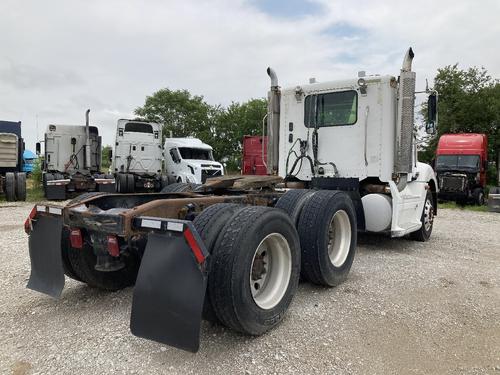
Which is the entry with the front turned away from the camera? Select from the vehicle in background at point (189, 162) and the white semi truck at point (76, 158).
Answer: the white semi truck

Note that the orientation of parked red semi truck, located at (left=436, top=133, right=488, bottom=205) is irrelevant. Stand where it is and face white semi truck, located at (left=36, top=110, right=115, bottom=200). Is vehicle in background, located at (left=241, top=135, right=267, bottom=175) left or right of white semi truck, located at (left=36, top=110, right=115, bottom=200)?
right

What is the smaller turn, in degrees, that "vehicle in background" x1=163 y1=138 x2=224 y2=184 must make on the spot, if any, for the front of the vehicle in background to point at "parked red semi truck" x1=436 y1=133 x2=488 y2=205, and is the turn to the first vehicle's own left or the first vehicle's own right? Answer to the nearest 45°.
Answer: approximately 45° to the first vehicle's own left

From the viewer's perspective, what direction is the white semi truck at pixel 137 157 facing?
away from the camera

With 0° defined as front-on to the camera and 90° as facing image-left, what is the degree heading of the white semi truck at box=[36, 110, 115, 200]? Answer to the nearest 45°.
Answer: approximately 180°

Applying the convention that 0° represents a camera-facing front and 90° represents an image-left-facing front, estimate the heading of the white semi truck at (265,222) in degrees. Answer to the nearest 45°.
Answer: approximately 225°

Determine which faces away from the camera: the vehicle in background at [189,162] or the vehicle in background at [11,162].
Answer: the vehicle in background at [11,162]

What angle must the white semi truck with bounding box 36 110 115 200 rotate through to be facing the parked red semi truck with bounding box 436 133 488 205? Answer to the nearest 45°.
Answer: approximately 90° to its right

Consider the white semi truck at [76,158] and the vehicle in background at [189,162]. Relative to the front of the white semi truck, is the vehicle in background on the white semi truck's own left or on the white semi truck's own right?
on the white semi truck's own right

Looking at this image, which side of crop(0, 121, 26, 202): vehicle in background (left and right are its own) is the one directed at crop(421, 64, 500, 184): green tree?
right

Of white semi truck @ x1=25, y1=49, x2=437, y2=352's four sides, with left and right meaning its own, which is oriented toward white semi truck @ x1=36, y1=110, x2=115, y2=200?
left

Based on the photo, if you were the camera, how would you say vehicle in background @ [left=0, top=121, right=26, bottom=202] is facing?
facing away from the viewer
